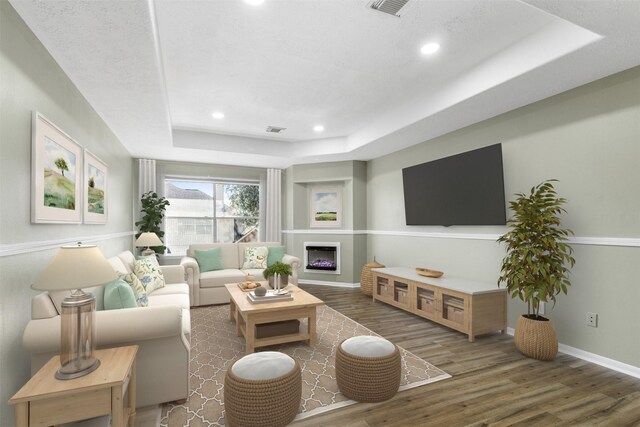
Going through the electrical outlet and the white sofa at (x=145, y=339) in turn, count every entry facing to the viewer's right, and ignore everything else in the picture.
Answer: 1

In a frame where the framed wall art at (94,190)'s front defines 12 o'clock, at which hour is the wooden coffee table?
The wooden coffee table is roughly at 12 o'clock from the framed wall art.

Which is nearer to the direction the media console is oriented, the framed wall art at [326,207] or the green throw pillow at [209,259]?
the green throw pillow

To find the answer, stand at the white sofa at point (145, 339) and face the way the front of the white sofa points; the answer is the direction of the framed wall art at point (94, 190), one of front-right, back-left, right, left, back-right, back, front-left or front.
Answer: back

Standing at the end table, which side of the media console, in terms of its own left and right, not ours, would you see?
front

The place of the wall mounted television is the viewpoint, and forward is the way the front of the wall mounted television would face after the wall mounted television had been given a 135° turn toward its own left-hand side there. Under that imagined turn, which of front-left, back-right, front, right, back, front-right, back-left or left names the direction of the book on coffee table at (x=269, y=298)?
back-right

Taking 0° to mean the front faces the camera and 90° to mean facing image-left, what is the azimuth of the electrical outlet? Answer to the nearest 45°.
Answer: approximately 45°

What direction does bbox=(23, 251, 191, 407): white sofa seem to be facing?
to the viewer's right

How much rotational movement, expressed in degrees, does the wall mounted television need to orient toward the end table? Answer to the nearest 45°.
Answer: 0° — it already faces it

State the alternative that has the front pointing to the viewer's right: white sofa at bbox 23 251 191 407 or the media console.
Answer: the white sofa

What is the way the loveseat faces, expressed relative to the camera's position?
facing the viewer

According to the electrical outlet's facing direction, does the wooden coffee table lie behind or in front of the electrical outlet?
in front

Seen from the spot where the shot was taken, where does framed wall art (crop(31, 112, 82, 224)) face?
facing the viewer and to the right of the viewer

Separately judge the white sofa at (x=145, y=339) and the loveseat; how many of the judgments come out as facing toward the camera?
1

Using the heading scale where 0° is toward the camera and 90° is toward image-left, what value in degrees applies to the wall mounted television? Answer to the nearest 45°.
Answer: approximately 45°
